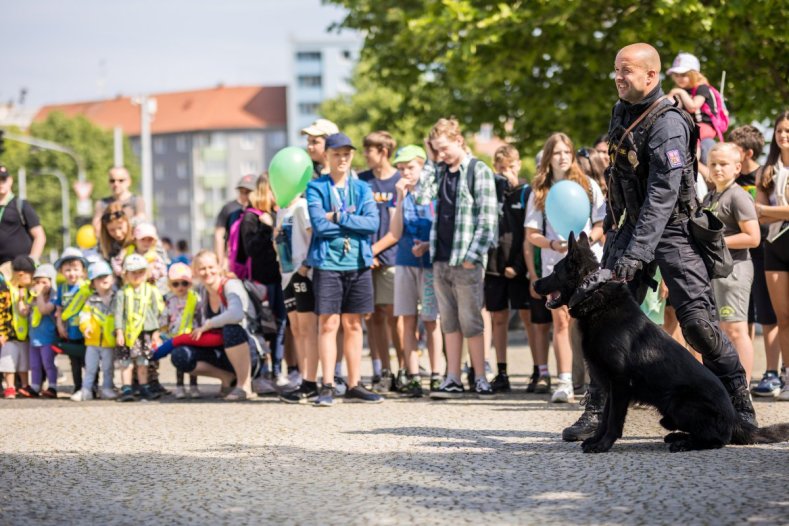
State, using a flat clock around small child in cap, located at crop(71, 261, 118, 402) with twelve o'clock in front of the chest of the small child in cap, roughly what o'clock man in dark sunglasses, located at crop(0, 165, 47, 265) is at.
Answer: The man in dark sunglasses is roughly at 5 o'clock from the small child in cap.

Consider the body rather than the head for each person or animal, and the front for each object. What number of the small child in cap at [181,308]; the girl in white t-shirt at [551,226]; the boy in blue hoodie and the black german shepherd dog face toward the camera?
3

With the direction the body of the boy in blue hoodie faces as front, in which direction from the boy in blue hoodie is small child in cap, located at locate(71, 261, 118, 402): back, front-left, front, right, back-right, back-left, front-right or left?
back-right

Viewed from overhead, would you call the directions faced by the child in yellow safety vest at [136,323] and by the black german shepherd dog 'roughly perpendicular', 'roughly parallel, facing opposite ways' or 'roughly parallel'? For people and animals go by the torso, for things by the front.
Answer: roughly perpendicular

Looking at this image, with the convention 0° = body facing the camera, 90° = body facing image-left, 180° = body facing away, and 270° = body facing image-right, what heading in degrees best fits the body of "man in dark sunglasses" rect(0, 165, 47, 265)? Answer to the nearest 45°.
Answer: approximately 0°

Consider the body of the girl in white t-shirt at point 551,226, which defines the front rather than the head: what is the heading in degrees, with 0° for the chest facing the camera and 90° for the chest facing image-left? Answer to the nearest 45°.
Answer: approximately 0°
